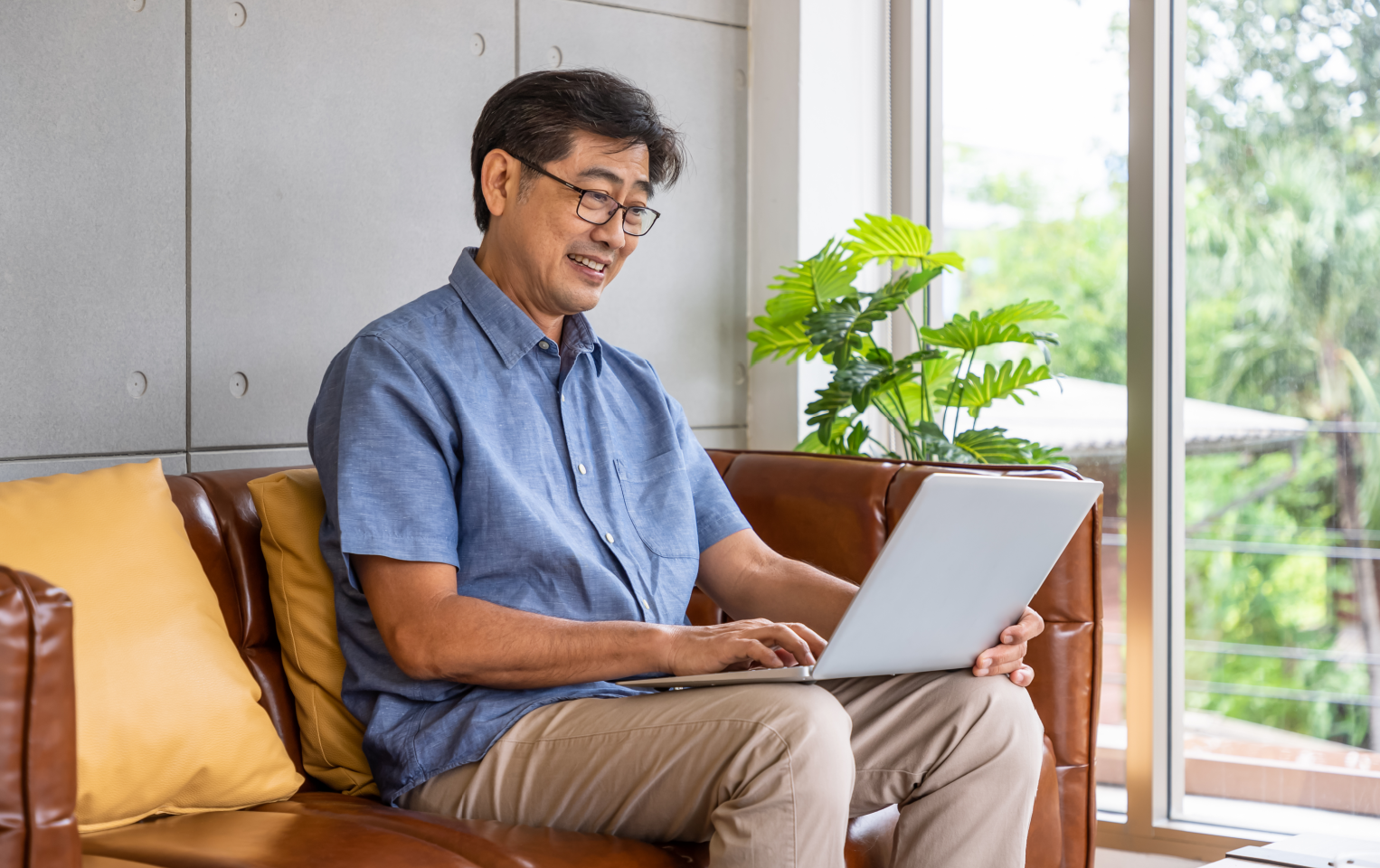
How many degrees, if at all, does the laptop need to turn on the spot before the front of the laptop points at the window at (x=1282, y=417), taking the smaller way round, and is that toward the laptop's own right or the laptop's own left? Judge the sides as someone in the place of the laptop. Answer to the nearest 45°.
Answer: approximately 90° to the laptop's own right

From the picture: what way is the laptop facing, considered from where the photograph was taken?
facing away from the viewer and to the left of the viewer

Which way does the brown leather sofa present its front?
toward the camera

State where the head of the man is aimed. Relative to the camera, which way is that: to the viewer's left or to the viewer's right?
to the viewer's right

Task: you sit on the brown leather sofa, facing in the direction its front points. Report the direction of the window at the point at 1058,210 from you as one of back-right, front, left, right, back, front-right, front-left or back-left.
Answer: back-left

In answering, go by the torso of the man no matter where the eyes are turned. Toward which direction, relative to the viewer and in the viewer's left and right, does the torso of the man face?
facing the viewer and to the right of the viewer

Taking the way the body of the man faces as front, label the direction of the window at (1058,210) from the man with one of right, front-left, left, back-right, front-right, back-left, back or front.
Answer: left
